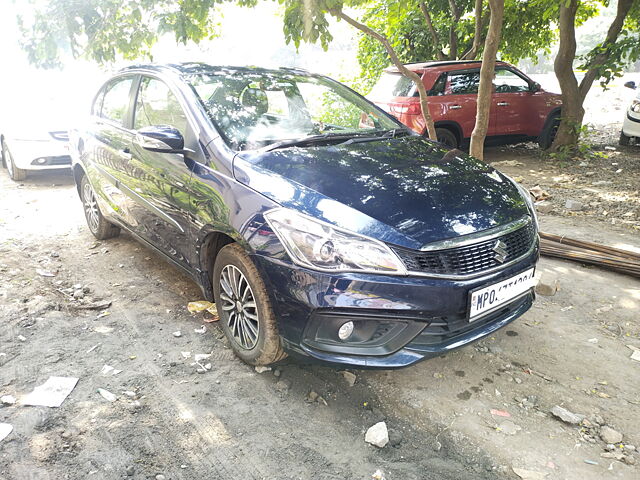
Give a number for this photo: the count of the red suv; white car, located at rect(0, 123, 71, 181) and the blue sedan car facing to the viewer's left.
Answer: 0

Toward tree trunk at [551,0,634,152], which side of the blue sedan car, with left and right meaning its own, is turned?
left

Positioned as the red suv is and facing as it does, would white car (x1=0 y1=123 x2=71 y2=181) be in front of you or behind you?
behind

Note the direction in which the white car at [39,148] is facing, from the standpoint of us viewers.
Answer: facing the viewer and to the right of the viewer

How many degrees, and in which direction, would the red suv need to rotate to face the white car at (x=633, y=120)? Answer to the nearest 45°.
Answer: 0° — it already faces it

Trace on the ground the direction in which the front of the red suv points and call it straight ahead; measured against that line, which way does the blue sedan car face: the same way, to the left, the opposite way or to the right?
to the right

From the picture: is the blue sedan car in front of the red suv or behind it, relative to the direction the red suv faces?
behind

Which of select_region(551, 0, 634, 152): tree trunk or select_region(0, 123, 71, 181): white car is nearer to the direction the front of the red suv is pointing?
the tree trunk

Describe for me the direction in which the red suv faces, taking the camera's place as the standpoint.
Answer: facing away from the viewer and to the right of the viewer

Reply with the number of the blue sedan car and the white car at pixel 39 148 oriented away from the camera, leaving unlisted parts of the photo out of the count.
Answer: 0

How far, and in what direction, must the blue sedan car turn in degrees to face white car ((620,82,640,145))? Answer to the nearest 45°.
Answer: approximately 90° to its left

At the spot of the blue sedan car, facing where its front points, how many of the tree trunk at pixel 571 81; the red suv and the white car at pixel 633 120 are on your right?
0

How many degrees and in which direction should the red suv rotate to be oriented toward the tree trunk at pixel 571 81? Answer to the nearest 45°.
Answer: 0° — it already faces it

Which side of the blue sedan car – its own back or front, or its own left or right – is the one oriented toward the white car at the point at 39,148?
back
